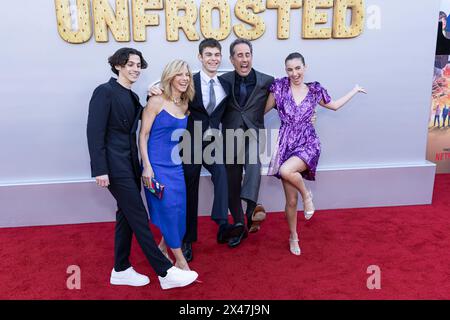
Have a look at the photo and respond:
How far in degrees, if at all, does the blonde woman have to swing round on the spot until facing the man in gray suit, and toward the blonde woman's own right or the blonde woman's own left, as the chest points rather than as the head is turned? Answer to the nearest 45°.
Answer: approximately 90° to the blonde woman's own left

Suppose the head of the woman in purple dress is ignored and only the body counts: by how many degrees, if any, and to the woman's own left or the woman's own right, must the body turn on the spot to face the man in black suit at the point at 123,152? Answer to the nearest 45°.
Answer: approximately 45° to the woman's own right

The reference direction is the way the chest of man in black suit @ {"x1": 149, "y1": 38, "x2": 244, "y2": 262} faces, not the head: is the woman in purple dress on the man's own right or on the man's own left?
on the man's own left

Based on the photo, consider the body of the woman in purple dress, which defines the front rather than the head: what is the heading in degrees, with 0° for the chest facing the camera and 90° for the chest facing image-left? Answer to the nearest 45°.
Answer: approximately 0°

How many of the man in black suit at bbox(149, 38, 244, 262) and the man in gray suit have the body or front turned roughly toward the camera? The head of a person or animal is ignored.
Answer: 2

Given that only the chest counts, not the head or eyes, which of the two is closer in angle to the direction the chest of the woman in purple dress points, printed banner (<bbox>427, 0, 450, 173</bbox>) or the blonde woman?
the blonde woman

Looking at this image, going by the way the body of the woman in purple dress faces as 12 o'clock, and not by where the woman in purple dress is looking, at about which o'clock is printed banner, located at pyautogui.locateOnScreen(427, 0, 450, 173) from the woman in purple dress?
The printed banner is roughly at 7 o'clock from the woman in purple dress.

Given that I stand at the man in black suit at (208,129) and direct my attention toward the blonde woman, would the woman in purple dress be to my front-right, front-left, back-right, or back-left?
back-left
